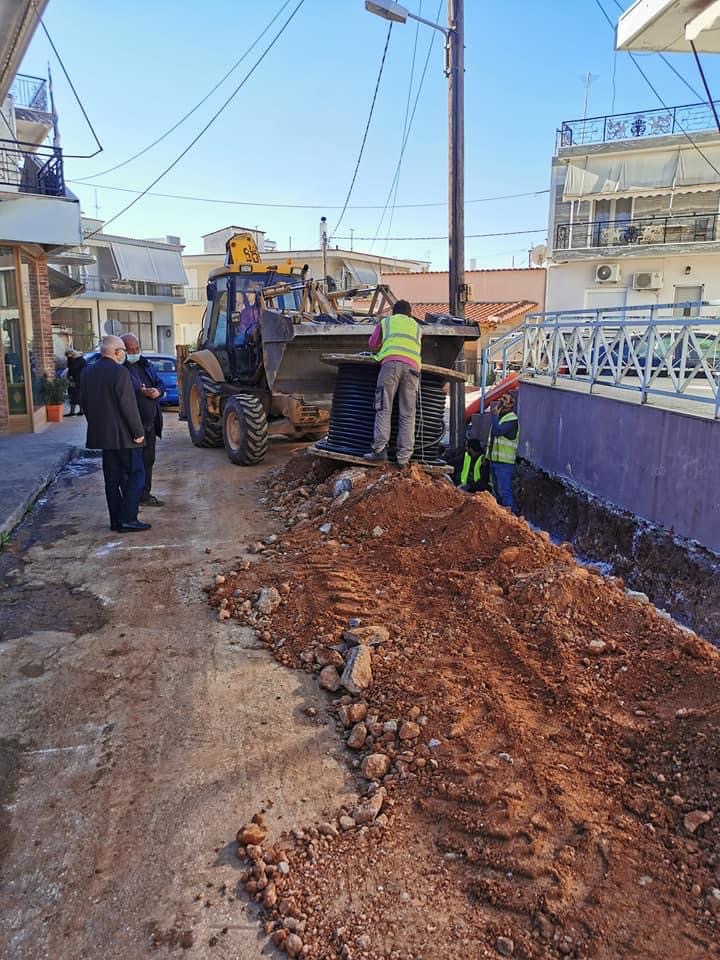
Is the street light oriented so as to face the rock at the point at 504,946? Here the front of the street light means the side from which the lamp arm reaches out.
no

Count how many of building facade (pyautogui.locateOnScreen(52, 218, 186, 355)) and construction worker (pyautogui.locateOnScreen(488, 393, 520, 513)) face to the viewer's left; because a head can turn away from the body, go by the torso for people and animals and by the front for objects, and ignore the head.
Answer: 1

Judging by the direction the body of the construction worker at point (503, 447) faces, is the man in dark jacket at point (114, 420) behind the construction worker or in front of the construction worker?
in front

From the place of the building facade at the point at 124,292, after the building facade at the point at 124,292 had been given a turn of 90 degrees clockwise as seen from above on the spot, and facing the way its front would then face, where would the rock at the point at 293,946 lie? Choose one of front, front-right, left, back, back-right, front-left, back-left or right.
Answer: front-left

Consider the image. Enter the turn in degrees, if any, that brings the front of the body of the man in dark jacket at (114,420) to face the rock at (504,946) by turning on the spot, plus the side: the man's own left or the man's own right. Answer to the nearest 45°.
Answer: approximately 135° to the man's own right

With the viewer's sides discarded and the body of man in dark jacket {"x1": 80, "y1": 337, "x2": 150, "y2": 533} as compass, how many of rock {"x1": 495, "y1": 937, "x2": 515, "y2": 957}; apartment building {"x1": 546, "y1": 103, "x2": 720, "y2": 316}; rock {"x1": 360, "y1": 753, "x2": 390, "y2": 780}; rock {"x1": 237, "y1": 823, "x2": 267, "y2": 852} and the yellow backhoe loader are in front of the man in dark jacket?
2

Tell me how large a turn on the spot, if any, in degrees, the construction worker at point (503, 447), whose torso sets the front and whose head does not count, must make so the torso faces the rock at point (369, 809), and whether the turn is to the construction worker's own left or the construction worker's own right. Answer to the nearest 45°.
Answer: approximately 90° to the construction worker's own left

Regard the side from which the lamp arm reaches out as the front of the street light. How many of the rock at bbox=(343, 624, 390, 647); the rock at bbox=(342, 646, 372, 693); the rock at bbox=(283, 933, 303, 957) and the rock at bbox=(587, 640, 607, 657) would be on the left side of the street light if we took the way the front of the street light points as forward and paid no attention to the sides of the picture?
4

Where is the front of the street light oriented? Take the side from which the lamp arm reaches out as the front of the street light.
to the viewer's left

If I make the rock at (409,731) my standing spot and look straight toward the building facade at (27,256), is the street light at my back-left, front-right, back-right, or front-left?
front-right

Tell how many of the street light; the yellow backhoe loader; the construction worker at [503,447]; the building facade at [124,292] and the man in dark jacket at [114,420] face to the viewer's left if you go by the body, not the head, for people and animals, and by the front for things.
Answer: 2

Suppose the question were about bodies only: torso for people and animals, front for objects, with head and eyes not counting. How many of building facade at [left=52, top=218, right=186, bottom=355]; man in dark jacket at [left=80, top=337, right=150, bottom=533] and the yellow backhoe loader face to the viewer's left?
0

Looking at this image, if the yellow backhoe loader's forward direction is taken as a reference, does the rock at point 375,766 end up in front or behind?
in front

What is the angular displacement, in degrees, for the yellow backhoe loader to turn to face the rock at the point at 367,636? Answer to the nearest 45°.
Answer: approximately 45° to its right

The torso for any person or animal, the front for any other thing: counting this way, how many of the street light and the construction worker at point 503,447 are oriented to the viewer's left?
2

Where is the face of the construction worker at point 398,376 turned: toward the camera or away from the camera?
away from the camera
